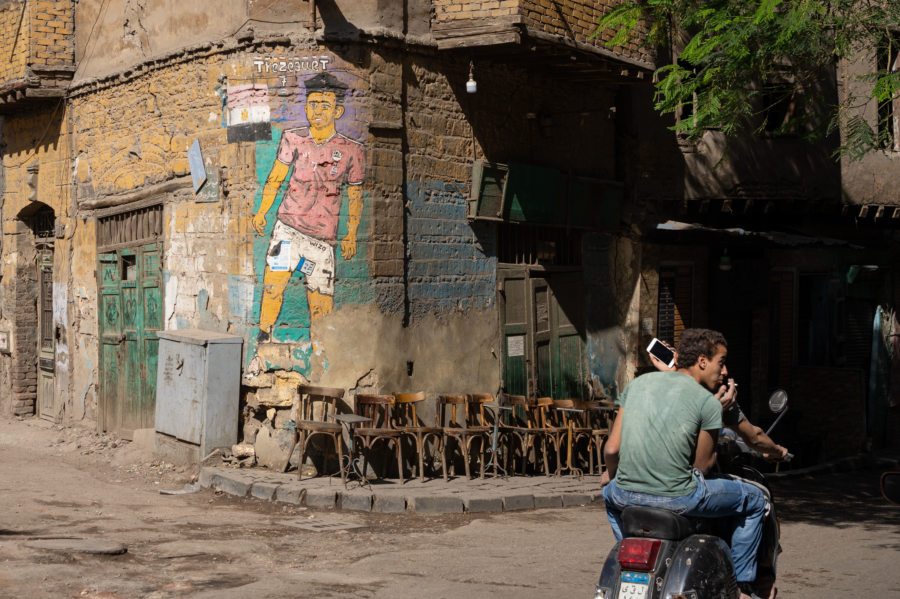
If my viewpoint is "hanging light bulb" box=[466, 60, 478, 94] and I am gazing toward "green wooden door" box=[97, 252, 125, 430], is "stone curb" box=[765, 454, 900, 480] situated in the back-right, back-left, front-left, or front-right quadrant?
back-right

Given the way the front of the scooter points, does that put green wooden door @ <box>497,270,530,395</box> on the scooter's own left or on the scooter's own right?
on the scooter's own left

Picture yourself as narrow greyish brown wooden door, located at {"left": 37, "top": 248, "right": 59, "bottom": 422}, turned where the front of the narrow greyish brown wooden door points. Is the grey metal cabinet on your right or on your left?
on your left

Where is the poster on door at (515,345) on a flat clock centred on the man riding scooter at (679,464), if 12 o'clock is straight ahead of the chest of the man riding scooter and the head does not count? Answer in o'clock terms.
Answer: The poster on door is roughly at 10 o'clock from the man riding scooter.

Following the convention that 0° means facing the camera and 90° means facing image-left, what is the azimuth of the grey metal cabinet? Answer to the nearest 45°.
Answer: approximately 45°

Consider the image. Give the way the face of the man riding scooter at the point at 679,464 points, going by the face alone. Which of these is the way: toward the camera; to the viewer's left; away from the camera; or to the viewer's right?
to the viewer's right

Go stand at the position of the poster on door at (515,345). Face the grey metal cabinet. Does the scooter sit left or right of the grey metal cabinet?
left

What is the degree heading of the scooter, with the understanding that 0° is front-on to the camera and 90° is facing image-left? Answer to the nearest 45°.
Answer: approximately 225°

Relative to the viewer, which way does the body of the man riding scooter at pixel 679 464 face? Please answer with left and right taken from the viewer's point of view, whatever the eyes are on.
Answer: facing away from the viewer and to the right of the viewer

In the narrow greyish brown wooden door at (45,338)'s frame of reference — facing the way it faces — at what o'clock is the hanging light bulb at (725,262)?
The hanging light bulb is roughly at 8 o'clock from the narrow greyish brown wooden door.

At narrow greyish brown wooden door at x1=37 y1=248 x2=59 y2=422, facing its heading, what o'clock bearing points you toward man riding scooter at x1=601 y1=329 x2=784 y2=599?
The man riding scooter is roughly at 10 o'clock from the narrow greyish brown wooden door.

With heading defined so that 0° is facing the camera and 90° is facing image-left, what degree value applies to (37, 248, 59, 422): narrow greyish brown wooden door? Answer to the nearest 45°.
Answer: approximately 45°
